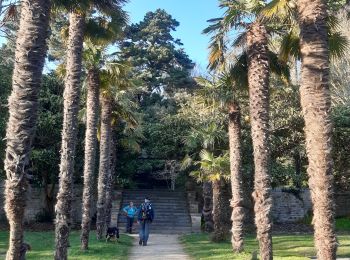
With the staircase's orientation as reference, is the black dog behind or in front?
in front

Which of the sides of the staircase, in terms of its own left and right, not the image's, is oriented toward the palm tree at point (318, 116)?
front

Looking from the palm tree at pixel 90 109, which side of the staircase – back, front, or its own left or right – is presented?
front

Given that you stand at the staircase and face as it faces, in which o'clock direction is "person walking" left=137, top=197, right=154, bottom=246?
The person walking is roughly at 12 o'clock from the staircase.

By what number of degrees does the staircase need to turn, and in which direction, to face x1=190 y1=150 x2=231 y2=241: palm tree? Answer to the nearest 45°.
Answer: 0° — it already faces it

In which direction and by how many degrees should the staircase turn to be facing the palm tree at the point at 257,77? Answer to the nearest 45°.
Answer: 0° — it already faces it

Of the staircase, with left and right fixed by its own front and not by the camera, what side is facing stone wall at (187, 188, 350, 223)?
left

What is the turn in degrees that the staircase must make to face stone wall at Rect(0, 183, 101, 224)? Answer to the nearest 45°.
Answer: approximately 90° to its right

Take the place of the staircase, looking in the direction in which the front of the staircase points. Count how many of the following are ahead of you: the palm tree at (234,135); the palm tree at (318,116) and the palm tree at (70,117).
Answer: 3

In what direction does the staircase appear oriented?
toward the camera
